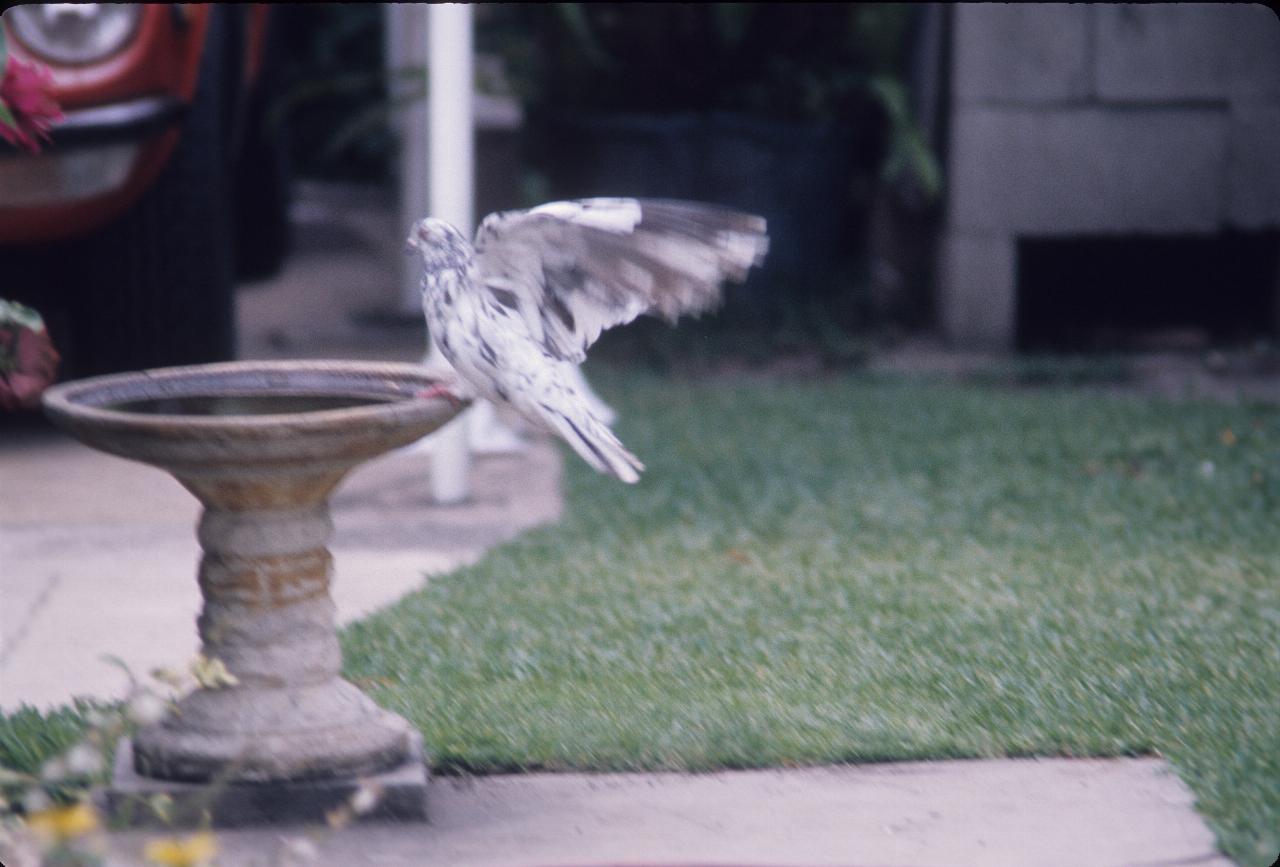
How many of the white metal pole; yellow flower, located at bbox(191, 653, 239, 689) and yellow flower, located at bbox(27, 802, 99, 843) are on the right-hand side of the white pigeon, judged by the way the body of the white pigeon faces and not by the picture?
1

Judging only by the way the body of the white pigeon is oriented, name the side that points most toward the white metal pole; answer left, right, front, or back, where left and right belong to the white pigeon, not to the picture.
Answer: right

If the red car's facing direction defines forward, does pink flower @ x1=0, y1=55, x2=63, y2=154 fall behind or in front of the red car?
in front

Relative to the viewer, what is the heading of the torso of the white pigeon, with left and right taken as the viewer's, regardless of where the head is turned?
facing to the left of the viewer

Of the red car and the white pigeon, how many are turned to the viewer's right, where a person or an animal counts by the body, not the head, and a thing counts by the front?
0

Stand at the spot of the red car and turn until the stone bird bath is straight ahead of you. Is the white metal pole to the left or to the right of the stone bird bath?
left

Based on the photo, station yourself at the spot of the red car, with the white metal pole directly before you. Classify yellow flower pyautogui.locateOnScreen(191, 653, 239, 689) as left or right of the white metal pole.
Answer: right

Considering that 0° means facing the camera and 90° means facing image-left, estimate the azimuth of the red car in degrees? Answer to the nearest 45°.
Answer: approximately 45°

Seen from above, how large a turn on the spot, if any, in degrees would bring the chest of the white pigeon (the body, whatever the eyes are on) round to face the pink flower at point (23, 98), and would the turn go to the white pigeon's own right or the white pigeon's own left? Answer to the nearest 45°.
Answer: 0° — it already faces it

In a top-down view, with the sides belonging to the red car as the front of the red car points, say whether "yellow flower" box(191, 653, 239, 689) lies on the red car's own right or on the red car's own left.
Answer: on the red car's own left
